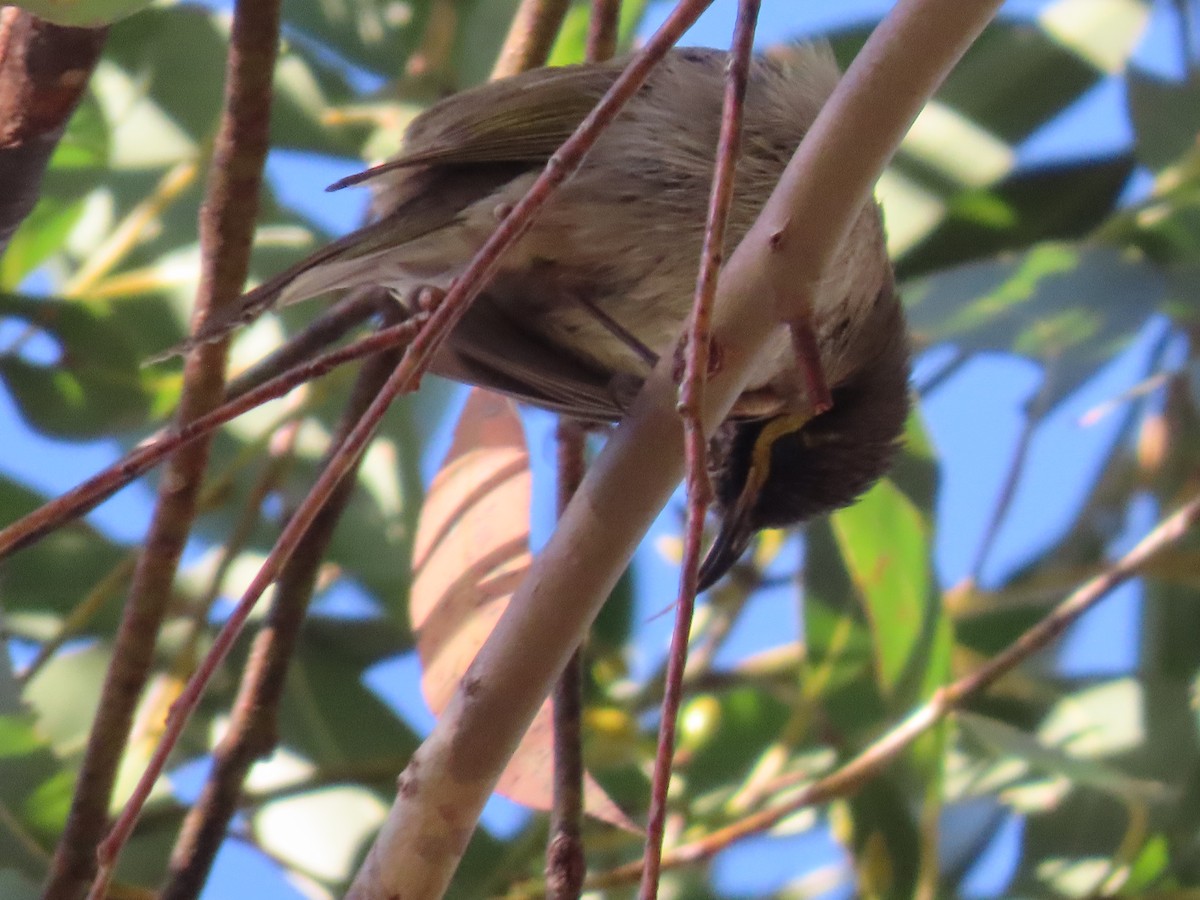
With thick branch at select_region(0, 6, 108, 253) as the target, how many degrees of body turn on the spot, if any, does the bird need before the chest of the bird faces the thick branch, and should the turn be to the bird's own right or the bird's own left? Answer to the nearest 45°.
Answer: approximately 135° to the bird's own right

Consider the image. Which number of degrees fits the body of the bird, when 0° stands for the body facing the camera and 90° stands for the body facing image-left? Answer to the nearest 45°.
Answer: approximately 270°

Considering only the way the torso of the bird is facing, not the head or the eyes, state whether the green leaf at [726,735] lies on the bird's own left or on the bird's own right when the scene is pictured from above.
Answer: on the bird's own left

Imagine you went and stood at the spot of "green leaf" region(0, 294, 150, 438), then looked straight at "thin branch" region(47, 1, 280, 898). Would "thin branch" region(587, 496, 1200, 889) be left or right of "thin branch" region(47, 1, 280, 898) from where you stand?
left
